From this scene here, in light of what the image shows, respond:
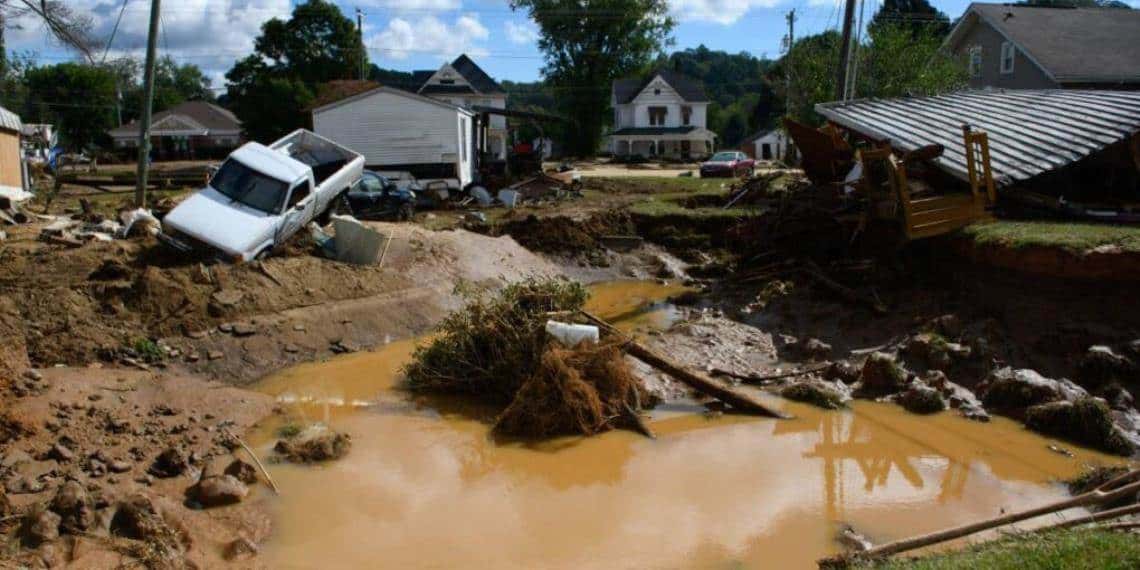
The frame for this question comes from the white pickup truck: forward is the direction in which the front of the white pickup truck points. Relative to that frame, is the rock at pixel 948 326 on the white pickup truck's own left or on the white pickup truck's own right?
on the white pickup truck's own left

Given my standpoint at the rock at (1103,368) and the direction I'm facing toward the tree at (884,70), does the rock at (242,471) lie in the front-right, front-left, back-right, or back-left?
back-left

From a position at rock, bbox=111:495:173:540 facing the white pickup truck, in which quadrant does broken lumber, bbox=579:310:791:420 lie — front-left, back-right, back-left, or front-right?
front-right

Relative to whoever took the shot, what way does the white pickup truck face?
facing the viewer and to the left of the viewer

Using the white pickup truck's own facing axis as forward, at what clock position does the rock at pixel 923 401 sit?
The rock is roughly at 9 o'clock from the white pickup truck.

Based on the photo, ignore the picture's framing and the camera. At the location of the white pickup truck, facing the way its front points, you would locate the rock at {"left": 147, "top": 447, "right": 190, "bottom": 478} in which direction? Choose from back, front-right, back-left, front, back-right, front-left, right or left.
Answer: front-left

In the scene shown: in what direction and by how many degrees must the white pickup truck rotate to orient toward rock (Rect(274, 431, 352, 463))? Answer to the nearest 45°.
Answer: approximately 45° to its left

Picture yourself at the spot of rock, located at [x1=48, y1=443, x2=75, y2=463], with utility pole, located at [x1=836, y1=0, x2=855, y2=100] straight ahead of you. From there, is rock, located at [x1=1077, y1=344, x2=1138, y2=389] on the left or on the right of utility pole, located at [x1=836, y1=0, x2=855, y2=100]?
right

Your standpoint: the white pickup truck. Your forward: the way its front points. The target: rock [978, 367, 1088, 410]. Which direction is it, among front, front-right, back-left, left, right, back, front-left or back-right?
left

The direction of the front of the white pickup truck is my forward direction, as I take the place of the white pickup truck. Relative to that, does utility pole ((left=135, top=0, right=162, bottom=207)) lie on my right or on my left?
on my right

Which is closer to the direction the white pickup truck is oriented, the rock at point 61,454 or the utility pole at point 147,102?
the rock

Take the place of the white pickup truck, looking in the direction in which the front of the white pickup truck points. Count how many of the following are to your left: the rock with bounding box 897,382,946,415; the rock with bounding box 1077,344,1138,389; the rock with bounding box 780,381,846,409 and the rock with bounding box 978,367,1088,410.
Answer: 4

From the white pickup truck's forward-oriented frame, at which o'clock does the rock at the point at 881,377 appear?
The rock is roughly at 9 o'clock from the white pickup truck.

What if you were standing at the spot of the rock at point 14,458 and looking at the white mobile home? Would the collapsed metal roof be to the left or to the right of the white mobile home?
right

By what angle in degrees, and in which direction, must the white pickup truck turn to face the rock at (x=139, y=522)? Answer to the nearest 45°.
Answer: approximately 45° to its left

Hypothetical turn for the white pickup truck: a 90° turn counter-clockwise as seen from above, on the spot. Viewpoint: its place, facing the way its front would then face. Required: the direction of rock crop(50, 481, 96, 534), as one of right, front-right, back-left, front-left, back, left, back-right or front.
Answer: front-right

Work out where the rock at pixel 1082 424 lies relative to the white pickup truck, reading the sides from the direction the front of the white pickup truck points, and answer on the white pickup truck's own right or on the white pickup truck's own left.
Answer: on the white pickup truck's own left

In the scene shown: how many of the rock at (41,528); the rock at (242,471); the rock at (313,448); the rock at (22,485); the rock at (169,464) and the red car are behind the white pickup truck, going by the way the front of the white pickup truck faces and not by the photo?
1

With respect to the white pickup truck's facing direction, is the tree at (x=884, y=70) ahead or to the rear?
to the rear
